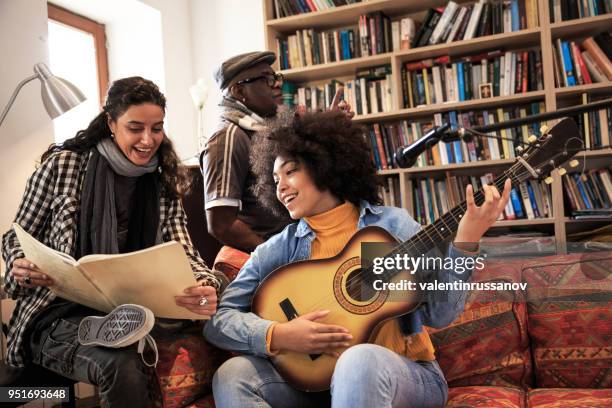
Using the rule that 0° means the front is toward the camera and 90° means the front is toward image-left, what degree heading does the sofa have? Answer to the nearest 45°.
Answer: approximately 0°

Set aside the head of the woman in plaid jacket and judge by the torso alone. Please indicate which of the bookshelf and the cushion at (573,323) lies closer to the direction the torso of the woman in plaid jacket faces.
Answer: the cushion

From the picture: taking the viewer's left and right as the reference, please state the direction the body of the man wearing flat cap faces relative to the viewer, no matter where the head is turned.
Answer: facing to the right of the viewer

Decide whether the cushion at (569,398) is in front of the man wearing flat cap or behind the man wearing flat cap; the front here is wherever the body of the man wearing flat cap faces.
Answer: in front

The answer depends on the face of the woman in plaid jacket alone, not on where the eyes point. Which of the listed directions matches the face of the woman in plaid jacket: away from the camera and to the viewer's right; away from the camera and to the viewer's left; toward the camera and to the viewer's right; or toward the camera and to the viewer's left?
toward the camera and to the viewer's right

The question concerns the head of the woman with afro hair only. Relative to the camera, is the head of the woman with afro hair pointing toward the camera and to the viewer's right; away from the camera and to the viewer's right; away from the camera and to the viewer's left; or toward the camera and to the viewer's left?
toward the camera and to the viewer's left

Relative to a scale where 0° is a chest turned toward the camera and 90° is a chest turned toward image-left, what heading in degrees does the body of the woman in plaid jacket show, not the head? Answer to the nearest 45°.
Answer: approximately 315°

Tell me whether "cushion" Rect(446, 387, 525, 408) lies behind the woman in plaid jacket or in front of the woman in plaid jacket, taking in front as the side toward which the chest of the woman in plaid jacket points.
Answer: in front
